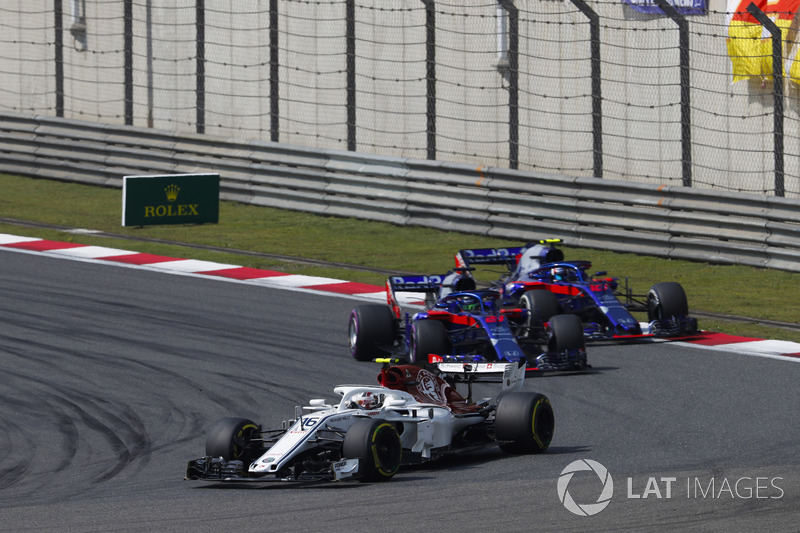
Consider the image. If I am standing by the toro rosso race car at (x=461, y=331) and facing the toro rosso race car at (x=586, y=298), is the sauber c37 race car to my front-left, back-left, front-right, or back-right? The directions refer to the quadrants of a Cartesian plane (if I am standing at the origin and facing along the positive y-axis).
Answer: back-right

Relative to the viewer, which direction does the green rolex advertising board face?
toward the camera

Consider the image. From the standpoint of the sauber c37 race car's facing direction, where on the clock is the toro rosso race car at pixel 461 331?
The toro rosso race car is roughly at 5 o'clock from the sauber c37 race car.

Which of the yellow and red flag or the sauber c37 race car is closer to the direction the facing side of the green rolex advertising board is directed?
the sauber c37 race car

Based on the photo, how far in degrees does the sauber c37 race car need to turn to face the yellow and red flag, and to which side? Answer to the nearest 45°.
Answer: approximately 180°

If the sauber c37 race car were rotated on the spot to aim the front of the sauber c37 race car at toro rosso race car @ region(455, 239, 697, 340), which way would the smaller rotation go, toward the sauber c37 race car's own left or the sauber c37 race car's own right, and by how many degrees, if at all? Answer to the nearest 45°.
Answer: approximately 180°

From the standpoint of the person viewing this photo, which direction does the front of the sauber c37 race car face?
facing the viewer and to the left of the viewer

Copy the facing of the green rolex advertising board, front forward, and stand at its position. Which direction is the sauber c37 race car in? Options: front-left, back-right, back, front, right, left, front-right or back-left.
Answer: front

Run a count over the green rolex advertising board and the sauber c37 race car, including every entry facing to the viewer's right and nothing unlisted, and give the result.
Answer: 0
